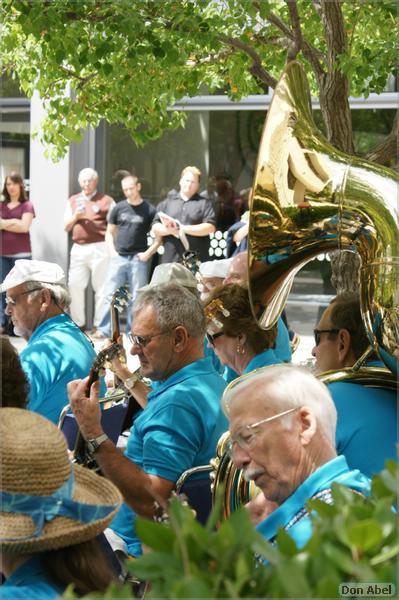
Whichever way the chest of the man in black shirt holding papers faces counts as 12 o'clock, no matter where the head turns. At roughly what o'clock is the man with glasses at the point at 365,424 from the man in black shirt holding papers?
The man with glasses is roughly at 12 o'clock from the man in black shirt holding papers.

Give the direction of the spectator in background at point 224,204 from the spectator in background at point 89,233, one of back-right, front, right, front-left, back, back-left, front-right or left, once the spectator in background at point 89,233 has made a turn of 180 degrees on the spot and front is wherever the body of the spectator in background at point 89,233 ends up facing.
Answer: right

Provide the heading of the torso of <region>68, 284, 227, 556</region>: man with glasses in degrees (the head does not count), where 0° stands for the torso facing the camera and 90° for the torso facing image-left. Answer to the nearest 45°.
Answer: approximately 90°

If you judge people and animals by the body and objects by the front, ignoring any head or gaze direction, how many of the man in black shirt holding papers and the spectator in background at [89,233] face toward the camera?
2

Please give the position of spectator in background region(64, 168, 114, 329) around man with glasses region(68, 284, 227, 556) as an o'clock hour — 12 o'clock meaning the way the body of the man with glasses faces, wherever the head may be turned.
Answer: The spectator in background is roughly at 3 o'clock from the man with glasses.

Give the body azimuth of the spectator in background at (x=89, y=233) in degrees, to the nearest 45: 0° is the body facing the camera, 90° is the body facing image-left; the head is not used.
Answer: approximately 0°

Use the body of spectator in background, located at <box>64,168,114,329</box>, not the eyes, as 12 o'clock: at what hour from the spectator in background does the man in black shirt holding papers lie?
The man in black shirt holding papers is roughly at 10 o'clock from the spectator in background.

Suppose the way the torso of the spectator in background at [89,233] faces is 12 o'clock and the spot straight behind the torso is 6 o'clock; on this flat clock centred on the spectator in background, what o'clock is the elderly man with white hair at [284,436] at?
The elderly man with white hair is roughly at 12 o'clock from the spectator in background.
